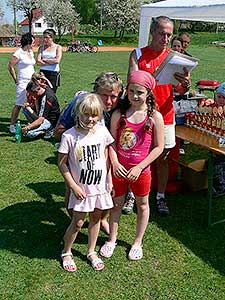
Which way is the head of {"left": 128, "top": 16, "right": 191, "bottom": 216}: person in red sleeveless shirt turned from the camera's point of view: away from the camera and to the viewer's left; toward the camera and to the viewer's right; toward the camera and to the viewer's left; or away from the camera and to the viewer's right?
toward the camera and to the viewer's right

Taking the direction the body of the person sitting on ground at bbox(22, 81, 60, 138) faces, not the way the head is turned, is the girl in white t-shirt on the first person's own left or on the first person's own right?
on the first person's own left

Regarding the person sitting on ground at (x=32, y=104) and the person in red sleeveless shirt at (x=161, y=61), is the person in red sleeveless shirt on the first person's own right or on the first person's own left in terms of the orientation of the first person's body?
on the first person's own left

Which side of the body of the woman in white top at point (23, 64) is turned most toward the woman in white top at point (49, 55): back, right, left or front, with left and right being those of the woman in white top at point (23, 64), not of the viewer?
left

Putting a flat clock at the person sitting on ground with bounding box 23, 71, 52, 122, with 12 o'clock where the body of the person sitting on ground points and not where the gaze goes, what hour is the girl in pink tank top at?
The girl in pink tank top is roughly at 10 o'clock from the person sitting on ground.

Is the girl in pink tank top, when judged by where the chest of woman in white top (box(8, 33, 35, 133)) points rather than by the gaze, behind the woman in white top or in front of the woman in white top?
in front
